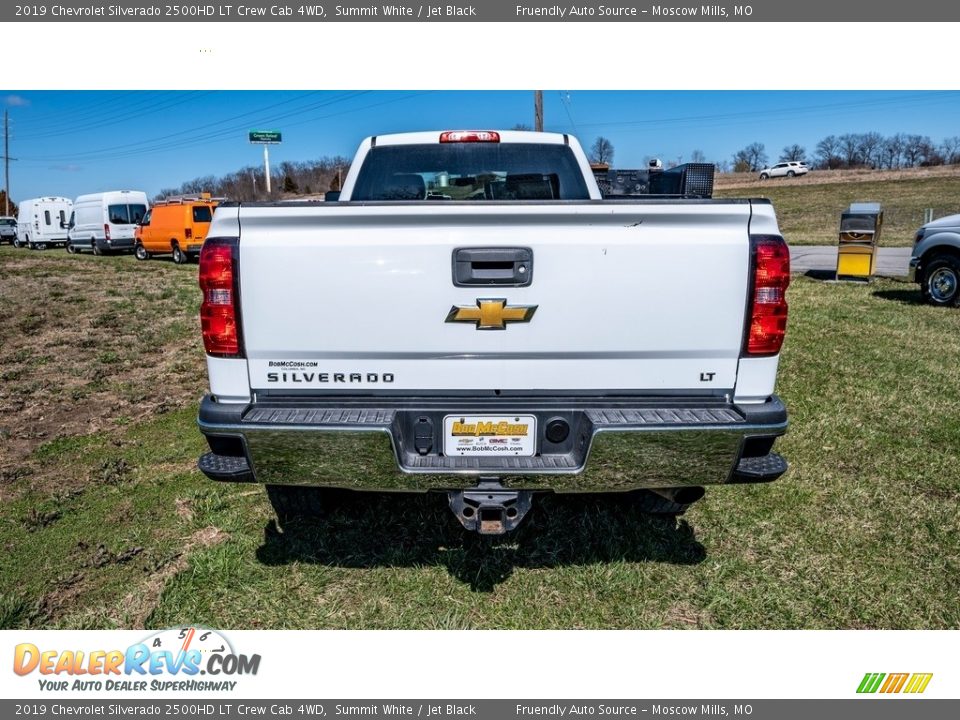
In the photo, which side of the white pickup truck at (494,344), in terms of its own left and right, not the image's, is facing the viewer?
back

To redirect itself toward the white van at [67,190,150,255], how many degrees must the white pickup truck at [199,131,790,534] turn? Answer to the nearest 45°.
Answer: approximately 45° to its left

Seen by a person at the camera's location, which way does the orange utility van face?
facing away from the viewer and to the left of the viewer

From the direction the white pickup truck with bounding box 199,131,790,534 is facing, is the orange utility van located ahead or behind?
ahead

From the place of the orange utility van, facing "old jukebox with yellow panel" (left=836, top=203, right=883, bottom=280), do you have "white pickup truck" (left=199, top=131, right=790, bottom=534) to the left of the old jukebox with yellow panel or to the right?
right

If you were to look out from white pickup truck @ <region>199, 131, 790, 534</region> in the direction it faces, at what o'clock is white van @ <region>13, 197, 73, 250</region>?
The white van is roughly at 11 o'clock from the white pickup truck.

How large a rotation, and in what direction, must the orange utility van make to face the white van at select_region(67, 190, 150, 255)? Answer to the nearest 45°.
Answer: approximately 45° to its right

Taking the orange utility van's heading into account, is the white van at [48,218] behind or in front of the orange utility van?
in front

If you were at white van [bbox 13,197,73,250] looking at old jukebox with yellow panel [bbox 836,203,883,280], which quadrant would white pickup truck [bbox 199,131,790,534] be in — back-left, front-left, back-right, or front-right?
front-right

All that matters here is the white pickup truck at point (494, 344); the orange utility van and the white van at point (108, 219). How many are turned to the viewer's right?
0

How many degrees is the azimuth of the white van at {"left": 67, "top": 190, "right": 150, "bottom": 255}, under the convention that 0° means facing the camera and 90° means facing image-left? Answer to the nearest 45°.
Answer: approximately 135°

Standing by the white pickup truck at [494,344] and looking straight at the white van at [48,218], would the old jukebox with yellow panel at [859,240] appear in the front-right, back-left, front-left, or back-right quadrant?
front-right
